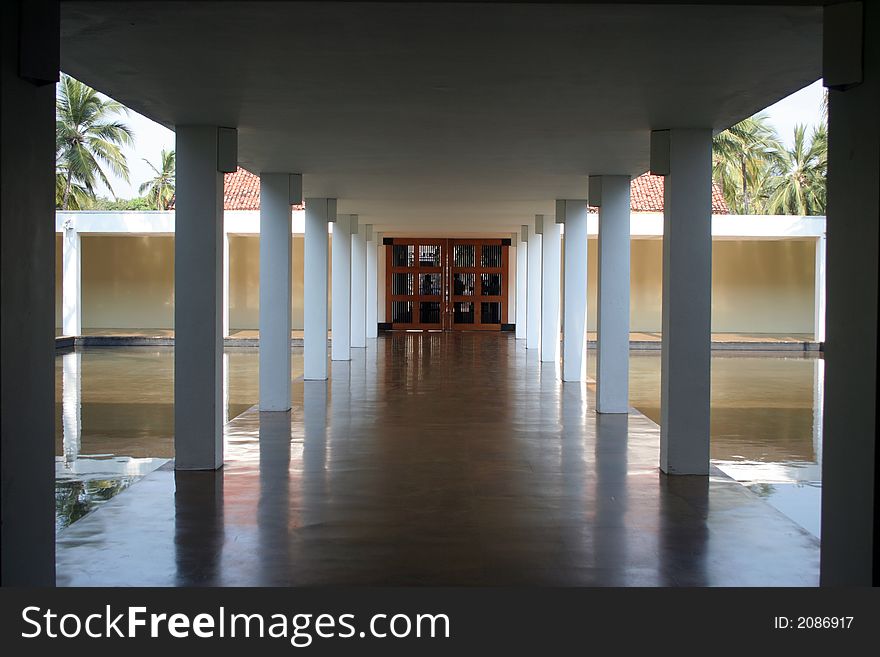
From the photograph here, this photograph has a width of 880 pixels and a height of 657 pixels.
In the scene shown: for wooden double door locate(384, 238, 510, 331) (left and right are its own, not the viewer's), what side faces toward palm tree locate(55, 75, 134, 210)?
right

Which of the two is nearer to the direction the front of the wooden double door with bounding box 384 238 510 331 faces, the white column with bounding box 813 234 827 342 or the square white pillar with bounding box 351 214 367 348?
the square white pillar

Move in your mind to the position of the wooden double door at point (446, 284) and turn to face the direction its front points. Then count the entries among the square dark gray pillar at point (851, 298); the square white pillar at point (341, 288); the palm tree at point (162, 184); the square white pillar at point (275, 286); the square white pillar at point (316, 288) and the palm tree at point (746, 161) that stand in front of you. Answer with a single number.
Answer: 4

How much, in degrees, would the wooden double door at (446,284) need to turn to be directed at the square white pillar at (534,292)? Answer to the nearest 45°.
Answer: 0° — it already faces it

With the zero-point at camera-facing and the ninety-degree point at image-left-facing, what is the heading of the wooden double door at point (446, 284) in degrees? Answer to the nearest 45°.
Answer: approximately 0°

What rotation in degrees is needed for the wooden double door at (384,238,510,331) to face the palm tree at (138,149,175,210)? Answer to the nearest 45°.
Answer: approximately 135° to its right

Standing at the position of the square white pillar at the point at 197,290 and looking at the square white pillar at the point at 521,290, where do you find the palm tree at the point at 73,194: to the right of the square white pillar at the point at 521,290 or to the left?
left

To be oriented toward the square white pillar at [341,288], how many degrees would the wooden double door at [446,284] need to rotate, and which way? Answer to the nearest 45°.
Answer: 0° — it already faces it
